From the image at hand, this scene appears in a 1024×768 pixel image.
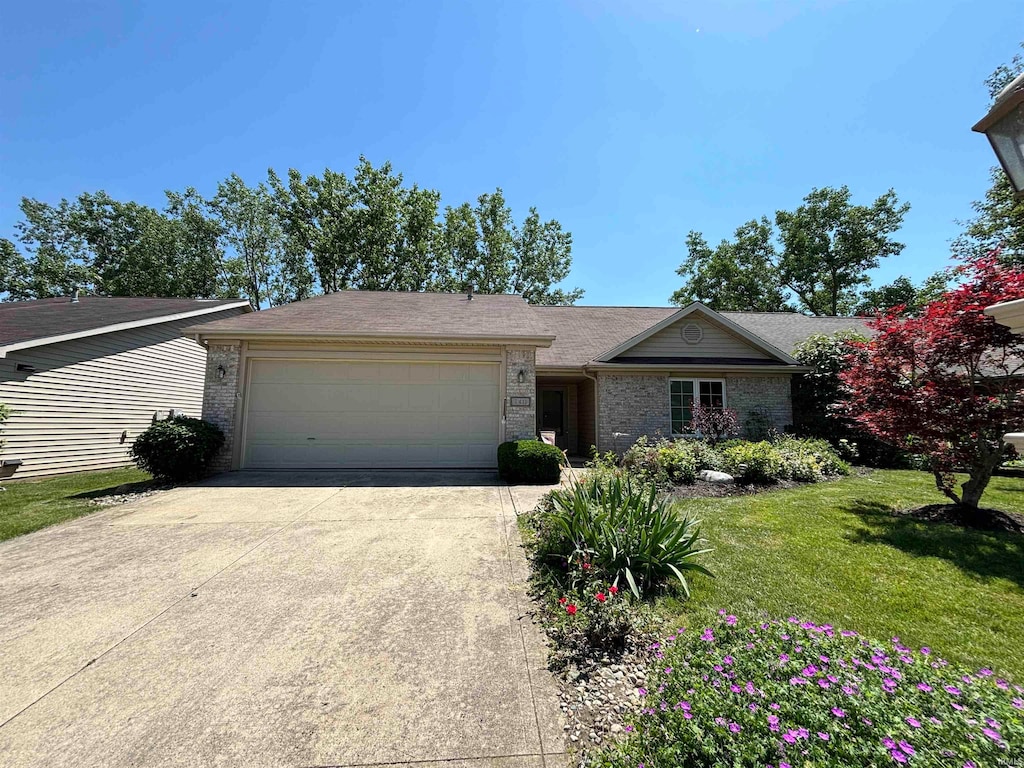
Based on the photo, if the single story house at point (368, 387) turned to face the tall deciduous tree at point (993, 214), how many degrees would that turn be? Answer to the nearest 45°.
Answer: approximately 90° to its left

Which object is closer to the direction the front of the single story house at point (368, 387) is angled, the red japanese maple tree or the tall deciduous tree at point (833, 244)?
the red japanese maple tree

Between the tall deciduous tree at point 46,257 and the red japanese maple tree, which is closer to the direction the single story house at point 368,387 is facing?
the red japanese maple tree

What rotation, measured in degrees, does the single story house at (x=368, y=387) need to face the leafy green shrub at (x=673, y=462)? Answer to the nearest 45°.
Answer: approximately 90° to its left

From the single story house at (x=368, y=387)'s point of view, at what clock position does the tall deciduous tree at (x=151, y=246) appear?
The tall deciduous tree is roughly at 4 o'clock from the single story house.

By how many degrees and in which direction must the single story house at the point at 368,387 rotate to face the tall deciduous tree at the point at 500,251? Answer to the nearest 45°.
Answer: approximately 180°

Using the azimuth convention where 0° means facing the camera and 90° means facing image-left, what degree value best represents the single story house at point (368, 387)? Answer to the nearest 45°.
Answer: approximately 0°

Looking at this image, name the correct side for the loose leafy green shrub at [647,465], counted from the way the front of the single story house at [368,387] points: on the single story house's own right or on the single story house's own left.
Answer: on the single story house's own left

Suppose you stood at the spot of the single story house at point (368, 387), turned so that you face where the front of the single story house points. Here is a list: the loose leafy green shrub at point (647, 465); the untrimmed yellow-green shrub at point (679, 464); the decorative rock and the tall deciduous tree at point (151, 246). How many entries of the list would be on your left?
3

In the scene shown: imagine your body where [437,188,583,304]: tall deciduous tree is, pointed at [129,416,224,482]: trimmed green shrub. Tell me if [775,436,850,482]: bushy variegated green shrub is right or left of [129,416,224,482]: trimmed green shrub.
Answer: left

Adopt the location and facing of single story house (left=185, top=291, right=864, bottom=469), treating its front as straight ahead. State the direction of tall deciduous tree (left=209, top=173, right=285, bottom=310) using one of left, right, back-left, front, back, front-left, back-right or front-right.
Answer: back-right

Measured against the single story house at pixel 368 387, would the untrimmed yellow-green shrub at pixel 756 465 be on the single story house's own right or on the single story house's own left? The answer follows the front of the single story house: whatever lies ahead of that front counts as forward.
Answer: on the single story house's own left

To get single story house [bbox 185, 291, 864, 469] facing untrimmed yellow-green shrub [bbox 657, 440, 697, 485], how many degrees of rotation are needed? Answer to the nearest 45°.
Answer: approximately 90° to its left

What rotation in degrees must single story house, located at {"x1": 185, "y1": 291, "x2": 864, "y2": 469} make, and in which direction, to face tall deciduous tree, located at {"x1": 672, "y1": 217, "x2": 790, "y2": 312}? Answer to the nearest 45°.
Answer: approximately 135° to its left

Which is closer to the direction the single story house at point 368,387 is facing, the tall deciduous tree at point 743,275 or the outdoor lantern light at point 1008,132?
the outdoor lantern light
